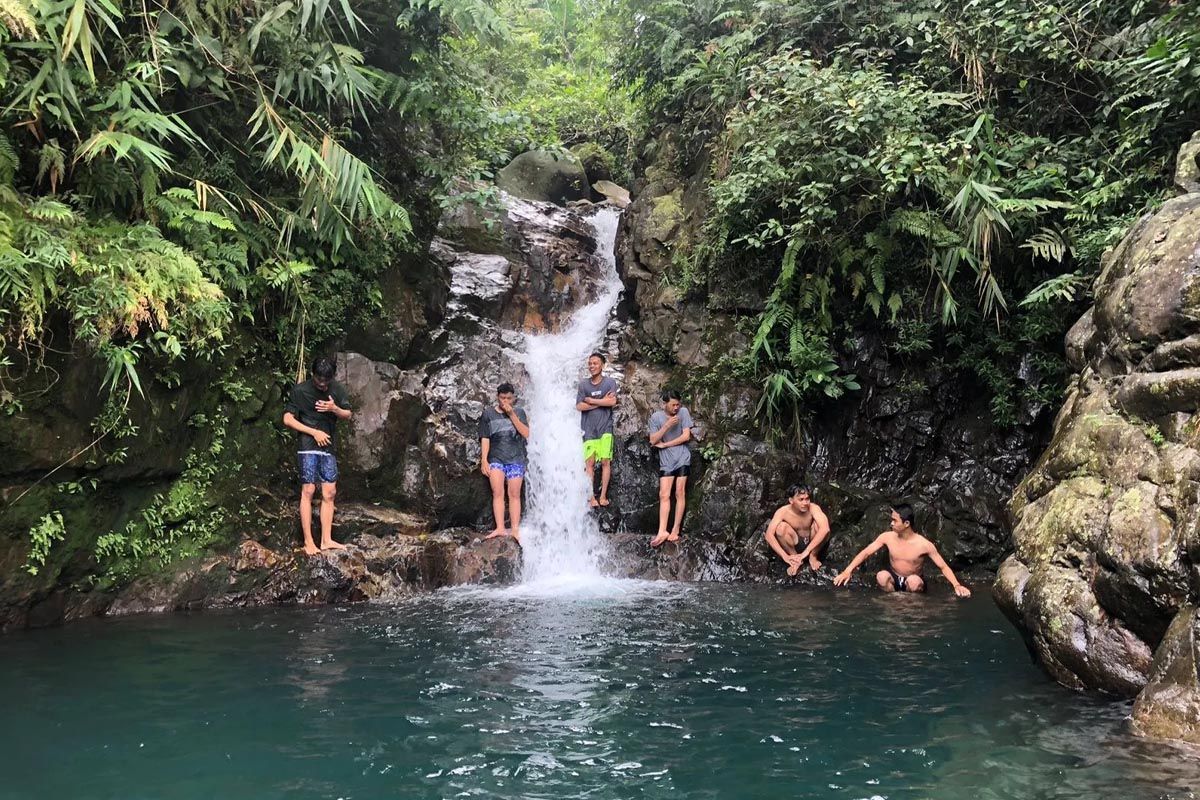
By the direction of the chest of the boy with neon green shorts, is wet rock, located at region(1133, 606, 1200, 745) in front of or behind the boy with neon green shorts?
in front

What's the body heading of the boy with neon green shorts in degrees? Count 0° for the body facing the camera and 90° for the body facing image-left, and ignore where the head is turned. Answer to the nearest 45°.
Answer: approximately 0°

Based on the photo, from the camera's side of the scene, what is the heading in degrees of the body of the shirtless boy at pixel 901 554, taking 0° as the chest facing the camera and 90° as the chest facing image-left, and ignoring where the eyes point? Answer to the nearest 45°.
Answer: approximately 0°

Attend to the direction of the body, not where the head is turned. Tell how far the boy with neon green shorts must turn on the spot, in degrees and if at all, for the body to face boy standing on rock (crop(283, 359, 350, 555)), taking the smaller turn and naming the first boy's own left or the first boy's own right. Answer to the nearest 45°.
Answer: approximately 45° to the first boy's own right

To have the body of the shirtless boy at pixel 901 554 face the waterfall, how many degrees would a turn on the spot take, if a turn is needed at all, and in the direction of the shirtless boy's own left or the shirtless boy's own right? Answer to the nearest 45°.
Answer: approximately 90° to the shirtless boy's own right

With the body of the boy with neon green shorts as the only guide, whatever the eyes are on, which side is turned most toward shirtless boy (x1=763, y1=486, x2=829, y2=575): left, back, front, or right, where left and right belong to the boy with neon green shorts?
left

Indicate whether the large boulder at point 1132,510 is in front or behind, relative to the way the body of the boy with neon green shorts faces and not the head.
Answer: in front

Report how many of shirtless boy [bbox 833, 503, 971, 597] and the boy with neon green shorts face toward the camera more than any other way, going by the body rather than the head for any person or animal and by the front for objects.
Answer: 2

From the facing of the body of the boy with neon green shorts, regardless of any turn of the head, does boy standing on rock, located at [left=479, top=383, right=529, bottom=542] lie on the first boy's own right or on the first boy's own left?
on the first boy's own right
